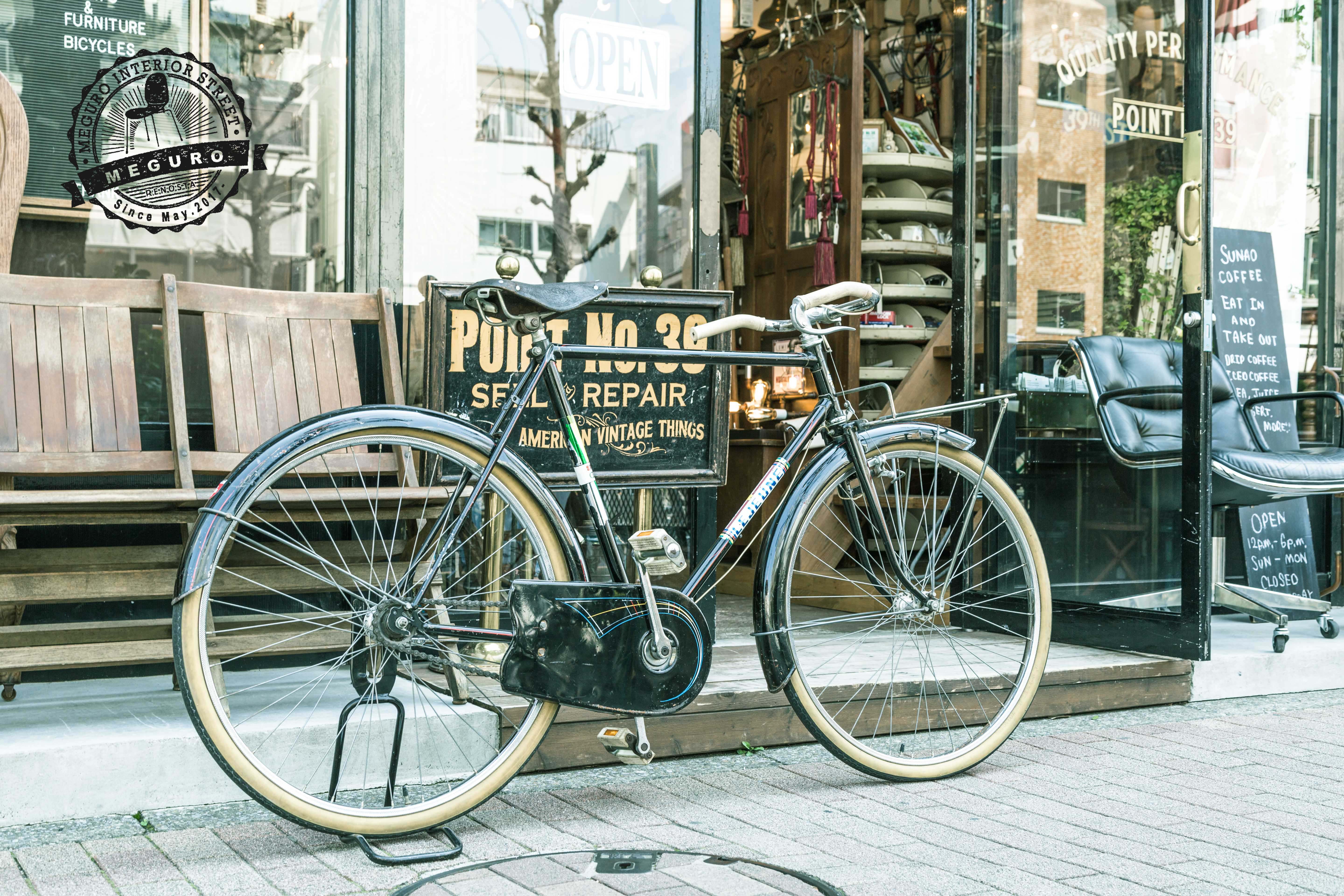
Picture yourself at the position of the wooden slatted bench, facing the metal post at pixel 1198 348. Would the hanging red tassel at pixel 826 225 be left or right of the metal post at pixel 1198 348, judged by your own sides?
left

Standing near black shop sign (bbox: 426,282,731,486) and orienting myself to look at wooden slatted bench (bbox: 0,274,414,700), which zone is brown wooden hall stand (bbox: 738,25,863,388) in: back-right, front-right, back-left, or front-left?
back-right

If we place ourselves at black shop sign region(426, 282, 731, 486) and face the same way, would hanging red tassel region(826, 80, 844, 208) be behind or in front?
behind

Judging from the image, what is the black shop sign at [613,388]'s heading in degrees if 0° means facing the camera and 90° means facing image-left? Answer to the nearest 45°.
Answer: approximately 0°

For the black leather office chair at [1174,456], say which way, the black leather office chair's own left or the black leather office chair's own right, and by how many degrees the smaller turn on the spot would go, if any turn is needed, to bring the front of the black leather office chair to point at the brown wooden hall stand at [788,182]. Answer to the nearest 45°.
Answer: approximately 180°

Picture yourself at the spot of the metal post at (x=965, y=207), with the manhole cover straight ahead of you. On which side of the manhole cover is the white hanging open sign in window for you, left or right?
right

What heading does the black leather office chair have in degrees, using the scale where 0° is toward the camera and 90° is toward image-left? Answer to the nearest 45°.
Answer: approximately 315°

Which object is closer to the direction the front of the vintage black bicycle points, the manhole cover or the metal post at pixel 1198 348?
the metal post

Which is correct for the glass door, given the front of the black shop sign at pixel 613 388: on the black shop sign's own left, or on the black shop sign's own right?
on the black shop sign's own left

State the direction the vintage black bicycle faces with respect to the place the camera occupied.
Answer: facing away from the viewer and to the right of the viewer
